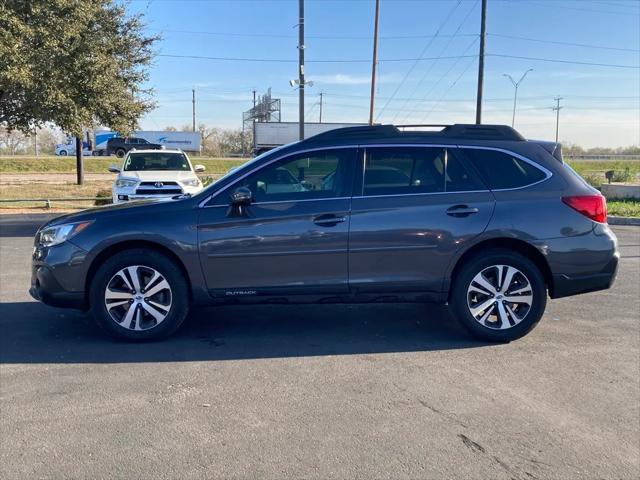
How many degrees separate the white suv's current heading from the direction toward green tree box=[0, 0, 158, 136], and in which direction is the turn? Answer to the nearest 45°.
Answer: approximately 135° to its right

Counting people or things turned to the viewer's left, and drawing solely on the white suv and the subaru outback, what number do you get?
1

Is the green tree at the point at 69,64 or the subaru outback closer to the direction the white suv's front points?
the subaru outback

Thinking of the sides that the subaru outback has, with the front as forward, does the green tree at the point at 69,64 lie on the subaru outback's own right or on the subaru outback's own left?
on the subaru outback's own right

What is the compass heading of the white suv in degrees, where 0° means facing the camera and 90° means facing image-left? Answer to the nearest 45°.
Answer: approximately 0°

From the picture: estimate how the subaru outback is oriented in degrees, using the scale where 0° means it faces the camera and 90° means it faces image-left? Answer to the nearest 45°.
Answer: approximately 90°

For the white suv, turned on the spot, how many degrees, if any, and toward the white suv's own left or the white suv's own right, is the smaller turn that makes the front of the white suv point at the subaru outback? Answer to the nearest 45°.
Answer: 0° — it already faces it

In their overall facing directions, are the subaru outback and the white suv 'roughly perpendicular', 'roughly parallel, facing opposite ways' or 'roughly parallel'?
roughly perpendicular

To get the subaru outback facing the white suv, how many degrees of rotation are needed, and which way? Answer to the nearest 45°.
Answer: approximately 45° to its right
